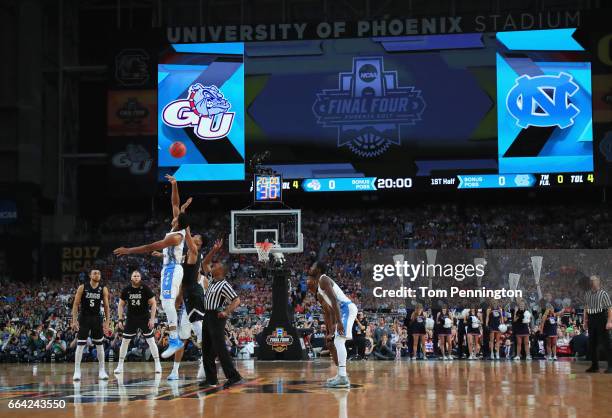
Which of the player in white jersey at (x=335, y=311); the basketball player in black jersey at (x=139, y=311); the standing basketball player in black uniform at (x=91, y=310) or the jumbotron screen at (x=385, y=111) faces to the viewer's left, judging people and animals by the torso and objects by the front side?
the player in white jersey

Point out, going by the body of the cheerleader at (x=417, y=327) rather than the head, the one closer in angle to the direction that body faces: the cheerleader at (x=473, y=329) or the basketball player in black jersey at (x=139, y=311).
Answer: the basketball player in black jersey

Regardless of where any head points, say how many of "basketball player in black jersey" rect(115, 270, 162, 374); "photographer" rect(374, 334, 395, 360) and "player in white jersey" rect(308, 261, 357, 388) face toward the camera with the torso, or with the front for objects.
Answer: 2

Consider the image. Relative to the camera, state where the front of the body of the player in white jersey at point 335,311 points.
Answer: to the viewer's left

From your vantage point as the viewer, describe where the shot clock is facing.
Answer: facing the viewer

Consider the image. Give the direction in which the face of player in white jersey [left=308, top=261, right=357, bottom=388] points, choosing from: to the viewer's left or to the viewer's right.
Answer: to the viewer's left

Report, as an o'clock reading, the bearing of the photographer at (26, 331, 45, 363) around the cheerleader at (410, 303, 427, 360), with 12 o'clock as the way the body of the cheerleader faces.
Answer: The photographer is roughly at 3 o'clock from the cheerleader.

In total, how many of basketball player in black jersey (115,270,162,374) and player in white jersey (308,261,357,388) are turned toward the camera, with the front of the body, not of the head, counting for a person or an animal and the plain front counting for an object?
1

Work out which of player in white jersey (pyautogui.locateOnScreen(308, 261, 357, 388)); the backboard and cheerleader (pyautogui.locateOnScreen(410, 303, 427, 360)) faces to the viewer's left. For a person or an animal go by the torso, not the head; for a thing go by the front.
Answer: the player in white jersey

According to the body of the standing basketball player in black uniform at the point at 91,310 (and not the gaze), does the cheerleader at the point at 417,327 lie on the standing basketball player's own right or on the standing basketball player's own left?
on the standing basketball player's own left

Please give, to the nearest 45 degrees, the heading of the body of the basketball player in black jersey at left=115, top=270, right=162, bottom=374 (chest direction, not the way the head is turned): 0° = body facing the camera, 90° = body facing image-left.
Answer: approximately 0°
